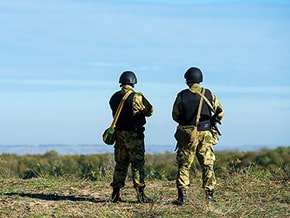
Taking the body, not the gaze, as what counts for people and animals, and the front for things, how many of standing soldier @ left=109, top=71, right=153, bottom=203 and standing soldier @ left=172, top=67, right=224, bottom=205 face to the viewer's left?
0

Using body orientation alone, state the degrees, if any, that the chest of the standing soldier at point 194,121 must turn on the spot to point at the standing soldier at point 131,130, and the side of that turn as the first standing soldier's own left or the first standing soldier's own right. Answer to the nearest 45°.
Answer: approximately 90° to the first standing soldier's own left

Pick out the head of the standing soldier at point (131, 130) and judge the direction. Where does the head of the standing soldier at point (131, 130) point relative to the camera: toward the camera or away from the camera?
away from the camera

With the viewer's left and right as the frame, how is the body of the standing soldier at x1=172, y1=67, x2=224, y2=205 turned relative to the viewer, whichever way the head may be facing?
facing away from the viewer

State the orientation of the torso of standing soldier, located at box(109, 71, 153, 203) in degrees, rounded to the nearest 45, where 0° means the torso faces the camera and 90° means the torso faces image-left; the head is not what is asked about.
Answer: approximately 225°

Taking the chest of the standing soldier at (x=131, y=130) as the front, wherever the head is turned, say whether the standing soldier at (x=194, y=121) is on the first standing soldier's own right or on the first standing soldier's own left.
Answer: on the first standing soldier's own right
